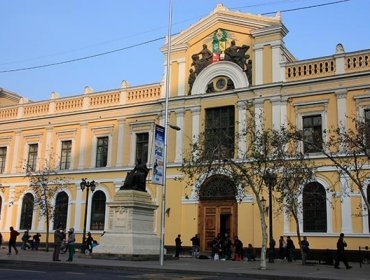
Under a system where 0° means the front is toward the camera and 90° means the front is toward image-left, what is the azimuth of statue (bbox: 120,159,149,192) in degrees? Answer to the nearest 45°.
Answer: approximately 45°

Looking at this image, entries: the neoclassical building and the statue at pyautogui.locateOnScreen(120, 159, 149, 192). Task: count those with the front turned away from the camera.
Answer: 0

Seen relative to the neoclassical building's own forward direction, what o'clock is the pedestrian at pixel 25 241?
The pedestrian is roughly at 2 o'clock from the neoclassical building.

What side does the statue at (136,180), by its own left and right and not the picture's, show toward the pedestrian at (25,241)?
right

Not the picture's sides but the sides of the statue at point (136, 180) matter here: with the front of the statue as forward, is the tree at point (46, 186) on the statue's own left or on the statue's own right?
on the statue's own right

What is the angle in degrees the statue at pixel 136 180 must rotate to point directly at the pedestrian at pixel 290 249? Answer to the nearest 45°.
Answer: approximately 135° to its left

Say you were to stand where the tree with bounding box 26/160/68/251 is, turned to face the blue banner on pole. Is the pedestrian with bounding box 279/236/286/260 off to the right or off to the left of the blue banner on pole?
left

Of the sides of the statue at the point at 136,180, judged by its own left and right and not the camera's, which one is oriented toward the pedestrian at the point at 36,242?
right

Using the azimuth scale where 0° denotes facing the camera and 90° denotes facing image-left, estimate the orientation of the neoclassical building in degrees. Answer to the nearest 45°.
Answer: approximately 45°
